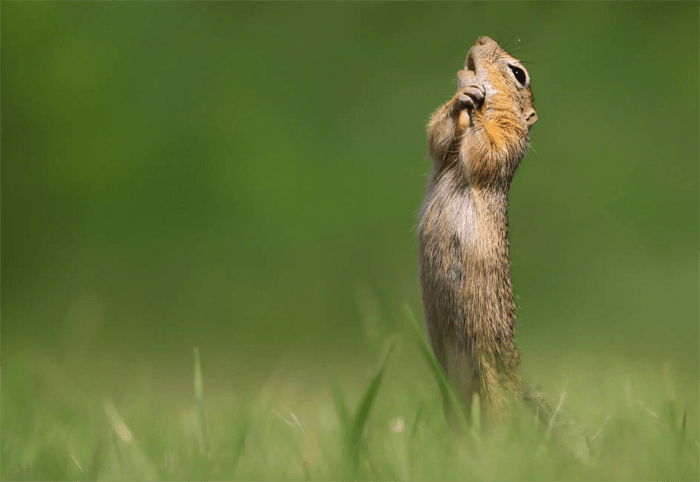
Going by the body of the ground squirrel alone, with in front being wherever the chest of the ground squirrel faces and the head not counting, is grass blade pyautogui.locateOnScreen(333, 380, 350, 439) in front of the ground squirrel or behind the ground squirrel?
in front
